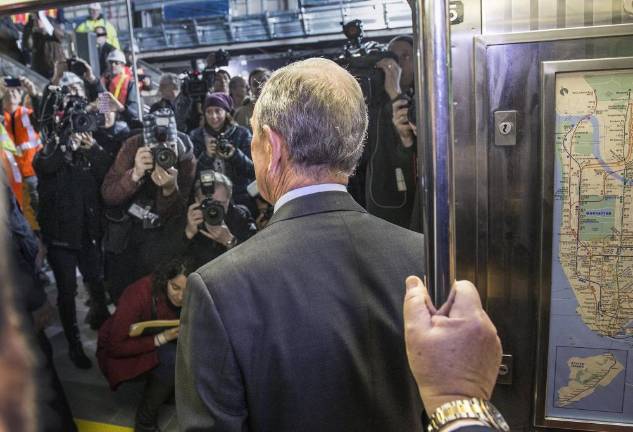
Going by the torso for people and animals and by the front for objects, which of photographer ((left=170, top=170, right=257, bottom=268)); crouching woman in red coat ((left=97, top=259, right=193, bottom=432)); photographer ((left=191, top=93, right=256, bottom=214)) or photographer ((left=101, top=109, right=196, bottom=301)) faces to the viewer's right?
crouching woman in red coat ((left=97, top=259, right=193, bottom=432))

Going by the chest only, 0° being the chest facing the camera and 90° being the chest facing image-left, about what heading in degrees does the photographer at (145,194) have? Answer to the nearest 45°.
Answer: approximately 0°

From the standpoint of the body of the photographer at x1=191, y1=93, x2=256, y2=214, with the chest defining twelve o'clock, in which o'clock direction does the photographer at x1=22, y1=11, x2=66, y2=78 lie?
the photographer at x1=22, y1=11, x2=66, y2=78 is roughly at 4 o'clock from the photographer at x1=191, y1=93, x2=256, y2=214.

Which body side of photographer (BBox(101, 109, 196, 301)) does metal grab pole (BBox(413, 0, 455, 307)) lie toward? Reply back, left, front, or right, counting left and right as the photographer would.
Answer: front

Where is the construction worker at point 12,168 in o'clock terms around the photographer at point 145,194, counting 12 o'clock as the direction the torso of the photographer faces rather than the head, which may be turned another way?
The construction worker is roughly at 4 o'clock from the photographer.
